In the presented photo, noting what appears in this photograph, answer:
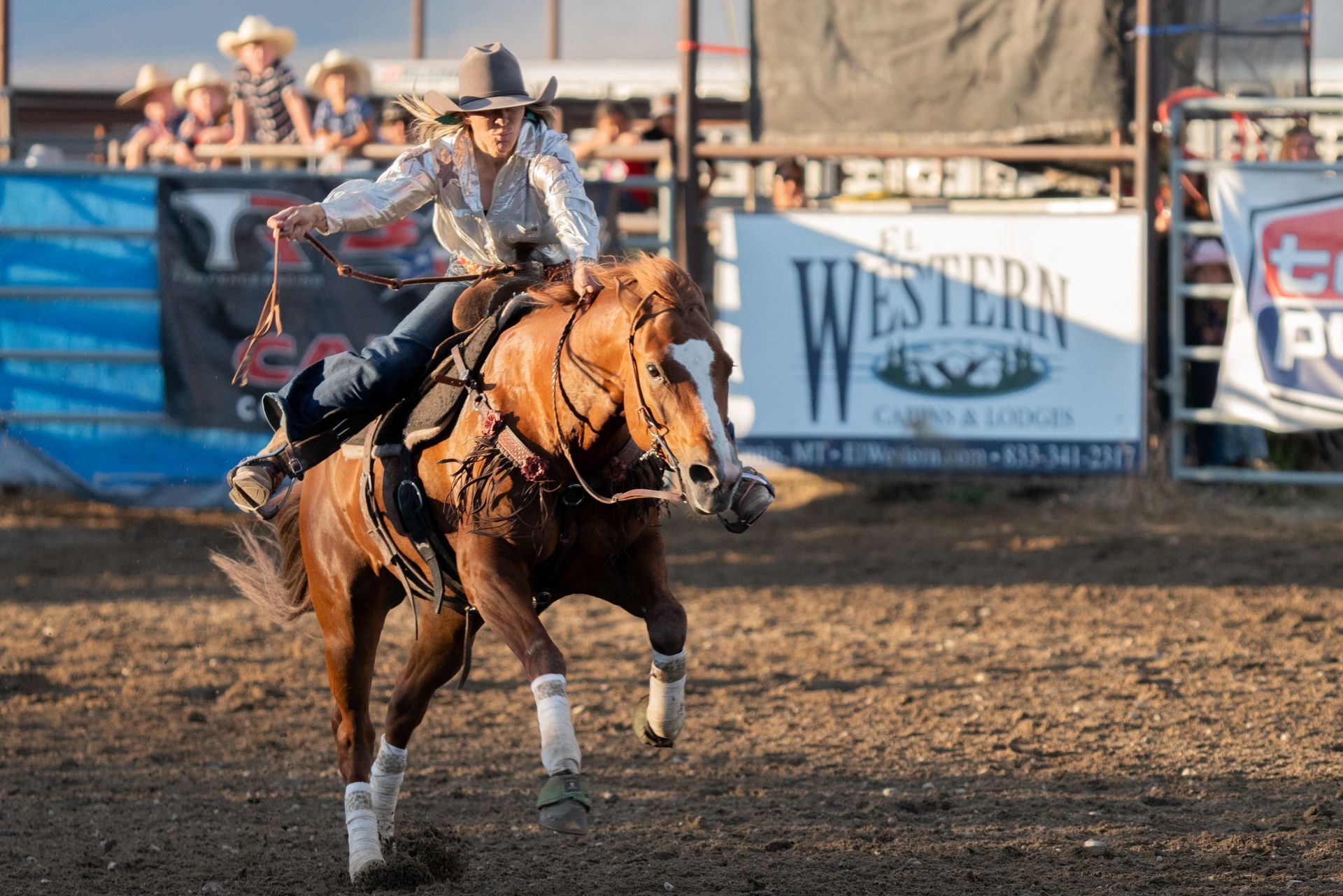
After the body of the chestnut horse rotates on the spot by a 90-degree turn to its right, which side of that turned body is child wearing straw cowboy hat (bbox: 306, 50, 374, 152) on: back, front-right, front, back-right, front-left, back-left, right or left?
back-right

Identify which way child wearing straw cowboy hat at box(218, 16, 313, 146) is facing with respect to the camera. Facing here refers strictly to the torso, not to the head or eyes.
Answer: toward the camera

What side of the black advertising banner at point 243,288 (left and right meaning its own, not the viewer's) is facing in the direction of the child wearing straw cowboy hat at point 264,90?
back

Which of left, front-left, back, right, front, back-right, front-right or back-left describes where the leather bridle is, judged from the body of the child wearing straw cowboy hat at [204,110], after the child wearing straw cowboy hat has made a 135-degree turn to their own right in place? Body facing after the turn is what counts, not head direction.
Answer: back-left

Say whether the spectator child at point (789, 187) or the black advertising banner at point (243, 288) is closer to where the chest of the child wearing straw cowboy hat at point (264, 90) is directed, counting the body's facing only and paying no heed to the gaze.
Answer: the black advertising banner

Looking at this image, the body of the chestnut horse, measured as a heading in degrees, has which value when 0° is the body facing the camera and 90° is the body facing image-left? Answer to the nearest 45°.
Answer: approximately 315°

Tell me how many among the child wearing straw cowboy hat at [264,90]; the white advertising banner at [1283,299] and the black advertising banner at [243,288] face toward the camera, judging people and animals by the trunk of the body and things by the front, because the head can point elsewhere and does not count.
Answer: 3

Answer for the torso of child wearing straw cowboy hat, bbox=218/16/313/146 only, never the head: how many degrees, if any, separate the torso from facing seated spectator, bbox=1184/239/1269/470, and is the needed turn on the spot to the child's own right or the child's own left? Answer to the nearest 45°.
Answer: approximately 45° to the child's own left

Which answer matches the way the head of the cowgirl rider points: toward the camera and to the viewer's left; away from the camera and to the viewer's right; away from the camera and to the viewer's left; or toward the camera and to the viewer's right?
toward the camera and to the viewer's right

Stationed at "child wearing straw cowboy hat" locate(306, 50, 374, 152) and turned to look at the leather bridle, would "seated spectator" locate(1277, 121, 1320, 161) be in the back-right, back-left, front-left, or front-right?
front-left

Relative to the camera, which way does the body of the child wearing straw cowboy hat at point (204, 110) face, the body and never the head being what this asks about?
toward the camera

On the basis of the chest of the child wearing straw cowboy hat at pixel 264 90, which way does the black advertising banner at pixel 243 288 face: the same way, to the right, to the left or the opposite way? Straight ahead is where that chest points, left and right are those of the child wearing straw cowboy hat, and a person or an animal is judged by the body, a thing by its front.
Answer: the same way

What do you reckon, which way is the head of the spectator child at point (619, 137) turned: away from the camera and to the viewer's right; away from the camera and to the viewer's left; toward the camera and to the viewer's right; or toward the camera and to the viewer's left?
toward the camera and to the viewer's left

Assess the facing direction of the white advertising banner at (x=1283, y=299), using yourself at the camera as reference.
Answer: facing the viewer

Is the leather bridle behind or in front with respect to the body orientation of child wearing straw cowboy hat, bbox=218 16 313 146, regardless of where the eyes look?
in front
